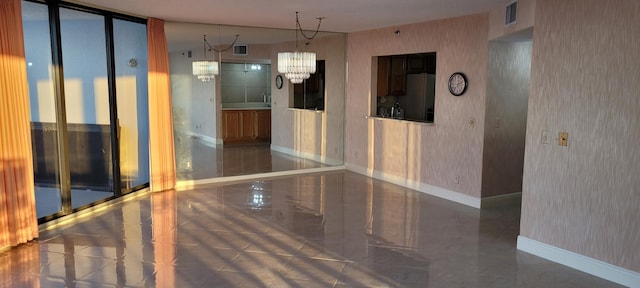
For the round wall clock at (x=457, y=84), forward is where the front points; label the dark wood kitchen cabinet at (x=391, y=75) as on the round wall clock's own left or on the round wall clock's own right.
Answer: on the round wall clock's own right

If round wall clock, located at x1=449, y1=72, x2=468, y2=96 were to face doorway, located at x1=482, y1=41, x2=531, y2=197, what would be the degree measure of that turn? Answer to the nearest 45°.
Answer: approximately 135° to its left

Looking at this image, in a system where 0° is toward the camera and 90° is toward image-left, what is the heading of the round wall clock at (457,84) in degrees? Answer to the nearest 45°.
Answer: approximately 45°

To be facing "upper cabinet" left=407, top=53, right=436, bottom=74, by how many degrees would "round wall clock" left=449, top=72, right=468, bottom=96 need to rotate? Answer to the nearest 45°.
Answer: approximately 135° to its right

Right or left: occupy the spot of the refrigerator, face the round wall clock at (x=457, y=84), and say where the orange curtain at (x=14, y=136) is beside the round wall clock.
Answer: right

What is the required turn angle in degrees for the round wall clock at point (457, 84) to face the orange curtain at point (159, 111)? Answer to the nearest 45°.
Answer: approximately 45° to its right
